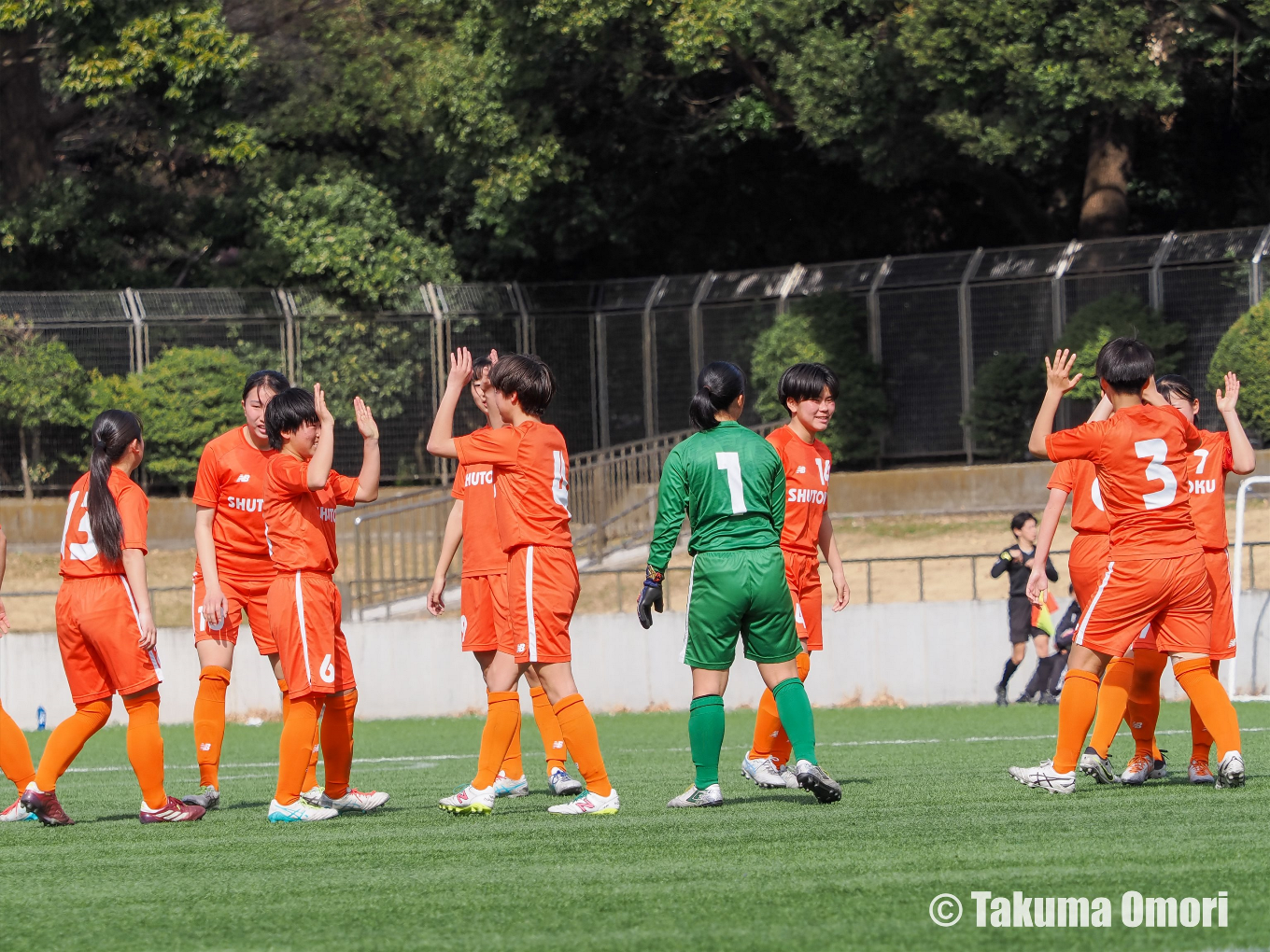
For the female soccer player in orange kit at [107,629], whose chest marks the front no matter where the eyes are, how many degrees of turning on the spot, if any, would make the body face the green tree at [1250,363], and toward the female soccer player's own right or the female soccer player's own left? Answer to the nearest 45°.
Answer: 0° — they already face it

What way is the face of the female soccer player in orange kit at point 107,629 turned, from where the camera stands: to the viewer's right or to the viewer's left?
to the viewer's right

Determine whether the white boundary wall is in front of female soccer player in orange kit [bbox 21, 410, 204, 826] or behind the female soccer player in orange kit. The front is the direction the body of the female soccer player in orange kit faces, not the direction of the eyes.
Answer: in front

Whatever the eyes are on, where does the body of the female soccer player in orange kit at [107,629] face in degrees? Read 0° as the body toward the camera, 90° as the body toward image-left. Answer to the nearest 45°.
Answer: approximately 225°

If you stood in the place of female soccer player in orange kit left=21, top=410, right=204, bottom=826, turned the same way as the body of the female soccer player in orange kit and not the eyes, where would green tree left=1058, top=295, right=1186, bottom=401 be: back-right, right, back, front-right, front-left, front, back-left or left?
front

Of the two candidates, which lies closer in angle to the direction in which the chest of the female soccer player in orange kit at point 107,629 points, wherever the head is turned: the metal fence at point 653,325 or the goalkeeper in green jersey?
the metal fence

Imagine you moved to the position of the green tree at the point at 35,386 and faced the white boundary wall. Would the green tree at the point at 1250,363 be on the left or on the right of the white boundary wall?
left

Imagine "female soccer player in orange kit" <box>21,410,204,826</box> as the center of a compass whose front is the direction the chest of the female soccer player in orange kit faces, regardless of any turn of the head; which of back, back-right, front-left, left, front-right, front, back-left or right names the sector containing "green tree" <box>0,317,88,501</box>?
front-left

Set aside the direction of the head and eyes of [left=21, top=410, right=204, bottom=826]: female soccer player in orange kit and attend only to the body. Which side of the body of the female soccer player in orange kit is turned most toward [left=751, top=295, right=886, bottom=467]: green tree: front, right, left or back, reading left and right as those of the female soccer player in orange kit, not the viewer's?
front

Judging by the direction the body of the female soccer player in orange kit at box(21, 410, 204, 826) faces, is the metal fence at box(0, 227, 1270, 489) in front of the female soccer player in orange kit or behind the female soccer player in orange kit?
in front

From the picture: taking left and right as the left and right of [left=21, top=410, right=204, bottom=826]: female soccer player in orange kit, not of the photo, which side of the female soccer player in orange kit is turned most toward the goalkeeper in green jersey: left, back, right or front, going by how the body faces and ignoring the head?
right
